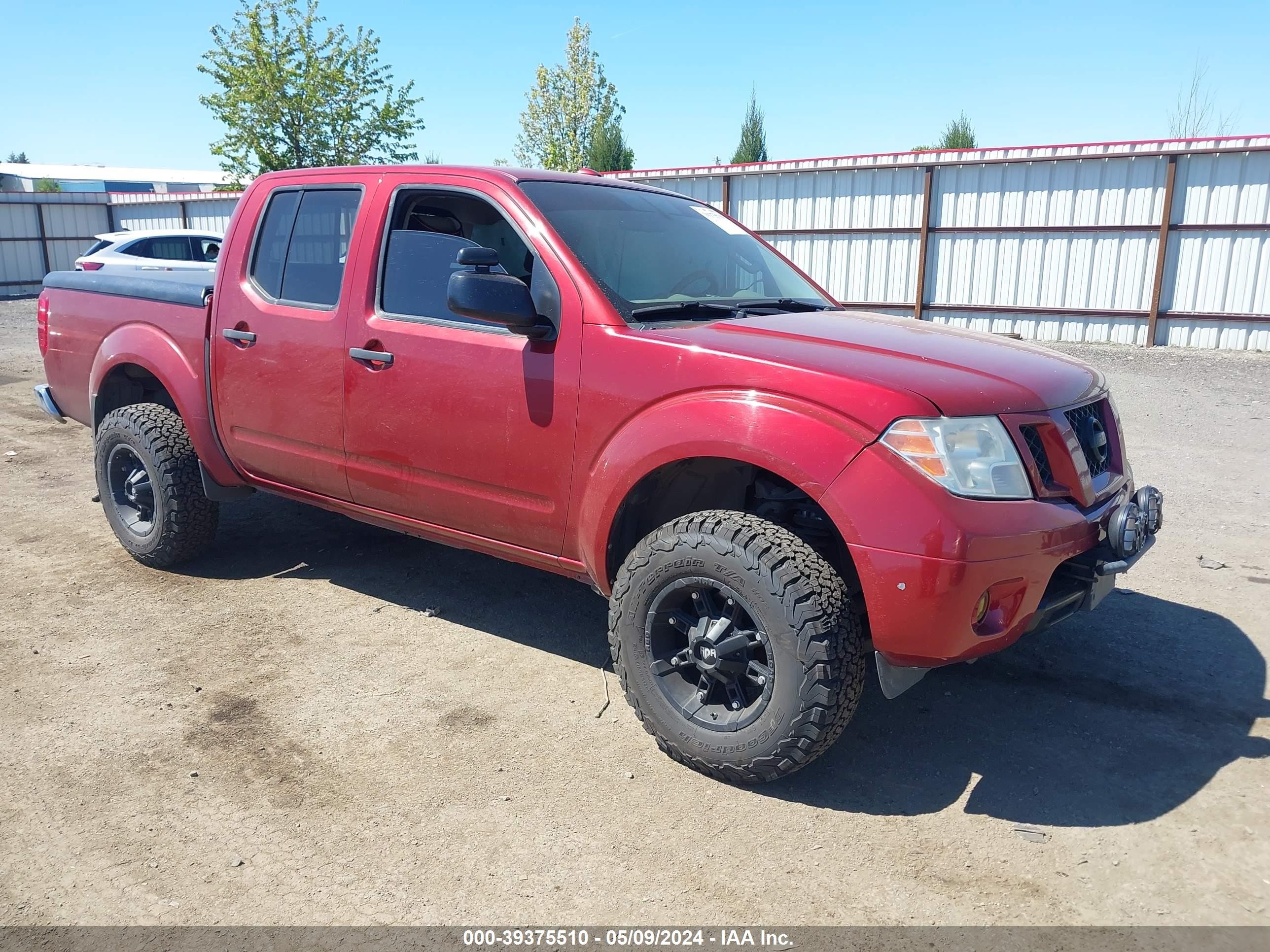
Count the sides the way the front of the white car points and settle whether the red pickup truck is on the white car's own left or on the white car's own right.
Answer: on the white car's own right

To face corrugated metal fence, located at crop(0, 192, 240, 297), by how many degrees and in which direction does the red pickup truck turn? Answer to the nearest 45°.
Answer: approximately 180°

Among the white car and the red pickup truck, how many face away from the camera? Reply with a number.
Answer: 0

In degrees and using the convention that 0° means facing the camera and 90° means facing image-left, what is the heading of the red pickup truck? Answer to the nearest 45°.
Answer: approximately 315°

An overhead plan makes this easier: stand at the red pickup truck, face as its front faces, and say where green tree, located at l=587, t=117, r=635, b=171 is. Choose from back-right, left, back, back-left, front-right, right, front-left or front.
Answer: back-left

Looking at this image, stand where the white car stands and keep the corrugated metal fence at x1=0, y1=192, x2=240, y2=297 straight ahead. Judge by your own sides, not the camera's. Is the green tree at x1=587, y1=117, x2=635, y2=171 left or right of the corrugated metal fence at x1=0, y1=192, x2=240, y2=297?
right

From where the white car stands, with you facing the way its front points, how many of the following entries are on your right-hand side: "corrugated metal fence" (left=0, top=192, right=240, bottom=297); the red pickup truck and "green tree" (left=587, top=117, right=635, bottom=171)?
1

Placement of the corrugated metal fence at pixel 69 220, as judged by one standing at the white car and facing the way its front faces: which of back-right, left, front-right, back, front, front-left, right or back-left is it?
left

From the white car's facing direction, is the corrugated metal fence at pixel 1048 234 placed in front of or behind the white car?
in front

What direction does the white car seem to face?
to the viewer's right

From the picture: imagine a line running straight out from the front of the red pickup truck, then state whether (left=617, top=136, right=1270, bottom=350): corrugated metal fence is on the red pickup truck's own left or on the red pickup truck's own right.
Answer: on the red pickup truck's own left

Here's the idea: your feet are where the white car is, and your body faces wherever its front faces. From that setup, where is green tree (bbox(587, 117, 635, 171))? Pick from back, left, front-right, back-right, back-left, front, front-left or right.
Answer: front-left
